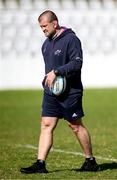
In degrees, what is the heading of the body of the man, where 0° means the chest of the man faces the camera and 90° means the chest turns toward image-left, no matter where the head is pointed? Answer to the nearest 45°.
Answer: approximately 45°
